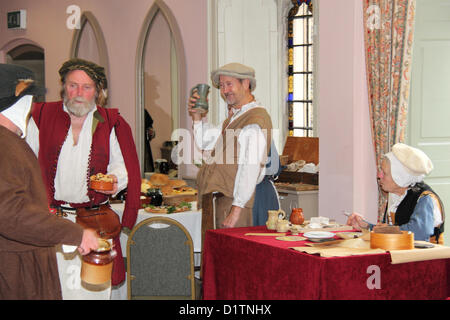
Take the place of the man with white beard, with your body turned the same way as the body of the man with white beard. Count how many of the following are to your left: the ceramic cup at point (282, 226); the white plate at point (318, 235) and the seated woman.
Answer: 3

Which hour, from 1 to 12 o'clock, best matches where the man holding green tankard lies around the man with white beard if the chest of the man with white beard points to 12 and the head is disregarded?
The man holding green tankard is roughly at 8 o'clock from the man with white beard.

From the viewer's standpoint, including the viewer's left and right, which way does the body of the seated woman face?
facing to the left of the viewer

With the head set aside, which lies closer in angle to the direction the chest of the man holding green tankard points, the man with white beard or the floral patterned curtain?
the man with white beard

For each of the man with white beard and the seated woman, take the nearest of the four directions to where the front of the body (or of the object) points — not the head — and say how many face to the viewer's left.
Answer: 1

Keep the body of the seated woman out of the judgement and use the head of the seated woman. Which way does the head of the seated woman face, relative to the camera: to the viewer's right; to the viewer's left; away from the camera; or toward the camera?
to the viewer's left

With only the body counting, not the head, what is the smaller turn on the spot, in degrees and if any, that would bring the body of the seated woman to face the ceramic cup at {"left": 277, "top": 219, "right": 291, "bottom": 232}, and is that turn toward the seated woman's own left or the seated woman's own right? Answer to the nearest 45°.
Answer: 0° — they already face it

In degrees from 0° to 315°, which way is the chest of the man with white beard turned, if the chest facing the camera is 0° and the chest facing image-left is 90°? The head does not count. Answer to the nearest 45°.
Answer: approximately 0°
